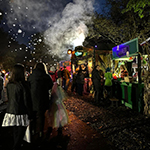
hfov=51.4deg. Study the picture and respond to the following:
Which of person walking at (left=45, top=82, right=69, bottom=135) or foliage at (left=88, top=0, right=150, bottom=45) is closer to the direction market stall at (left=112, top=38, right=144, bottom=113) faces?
the person walking

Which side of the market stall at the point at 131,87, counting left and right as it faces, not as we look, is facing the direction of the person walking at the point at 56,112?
front

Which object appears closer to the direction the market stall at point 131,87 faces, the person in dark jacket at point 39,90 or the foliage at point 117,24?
the person in dark jacket

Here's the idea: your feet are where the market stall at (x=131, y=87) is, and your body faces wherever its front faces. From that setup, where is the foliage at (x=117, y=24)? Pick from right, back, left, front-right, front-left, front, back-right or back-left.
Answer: back-right

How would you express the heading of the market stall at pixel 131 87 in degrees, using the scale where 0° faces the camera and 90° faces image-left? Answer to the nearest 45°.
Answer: approximately 45°

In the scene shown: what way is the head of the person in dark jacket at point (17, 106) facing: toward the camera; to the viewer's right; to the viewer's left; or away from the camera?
away from the camera

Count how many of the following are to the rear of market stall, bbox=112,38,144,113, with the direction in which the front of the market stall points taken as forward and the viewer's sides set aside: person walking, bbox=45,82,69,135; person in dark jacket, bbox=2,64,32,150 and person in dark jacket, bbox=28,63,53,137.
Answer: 0

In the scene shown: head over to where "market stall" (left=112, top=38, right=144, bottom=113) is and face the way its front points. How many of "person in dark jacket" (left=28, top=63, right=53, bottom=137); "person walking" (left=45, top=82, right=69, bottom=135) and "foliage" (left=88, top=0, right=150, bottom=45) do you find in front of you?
2

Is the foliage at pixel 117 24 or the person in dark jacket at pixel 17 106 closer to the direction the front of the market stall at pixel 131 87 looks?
the person in dark jacket

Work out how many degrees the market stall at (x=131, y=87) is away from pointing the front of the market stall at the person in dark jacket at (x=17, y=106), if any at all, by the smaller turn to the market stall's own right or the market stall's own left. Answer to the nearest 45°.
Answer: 0° — it already faces them

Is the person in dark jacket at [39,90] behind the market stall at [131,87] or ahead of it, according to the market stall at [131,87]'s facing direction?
ahead
